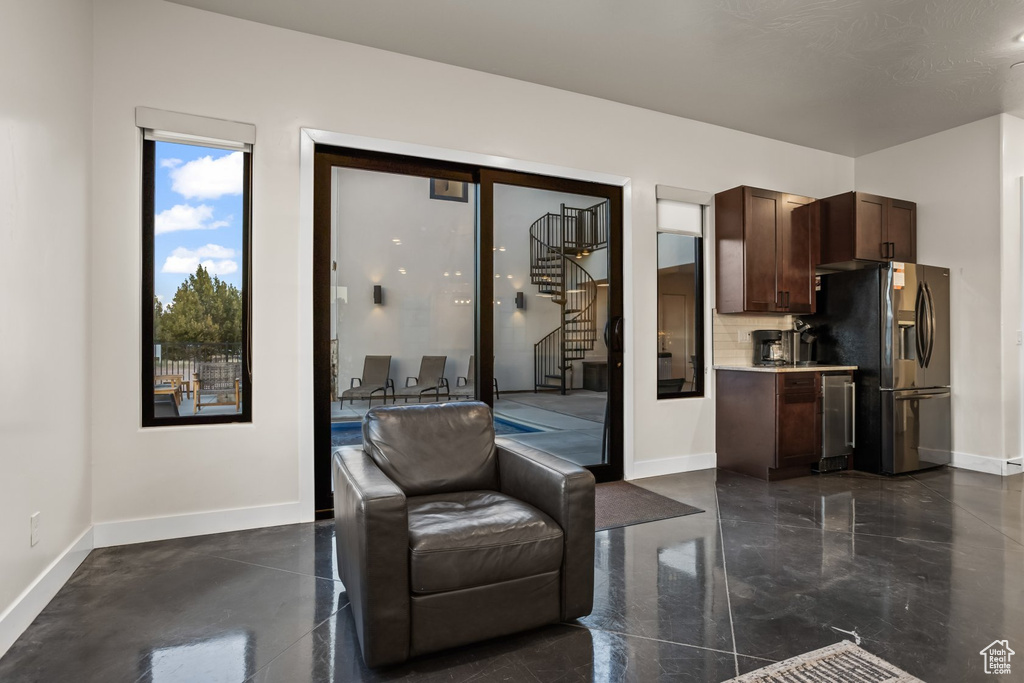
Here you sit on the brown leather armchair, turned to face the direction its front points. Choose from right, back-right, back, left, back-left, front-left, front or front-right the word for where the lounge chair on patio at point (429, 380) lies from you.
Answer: back-left

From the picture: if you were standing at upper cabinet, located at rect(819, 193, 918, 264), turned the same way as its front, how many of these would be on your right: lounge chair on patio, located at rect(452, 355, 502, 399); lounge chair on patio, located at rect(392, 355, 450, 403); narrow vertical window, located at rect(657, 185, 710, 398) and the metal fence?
4

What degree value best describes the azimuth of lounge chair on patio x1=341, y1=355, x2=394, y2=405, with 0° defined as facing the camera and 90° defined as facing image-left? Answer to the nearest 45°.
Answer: approximately 45°

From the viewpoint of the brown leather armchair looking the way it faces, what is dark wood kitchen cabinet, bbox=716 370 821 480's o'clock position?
The dark wood kitchen cabinet is roughly at 9 o'clock from the brown leather armchair.

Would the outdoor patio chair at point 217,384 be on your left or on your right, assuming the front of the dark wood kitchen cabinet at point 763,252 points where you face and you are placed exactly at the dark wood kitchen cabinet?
on your right

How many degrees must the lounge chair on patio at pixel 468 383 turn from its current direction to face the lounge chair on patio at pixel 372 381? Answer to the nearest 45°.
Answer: approximately 45° to its right

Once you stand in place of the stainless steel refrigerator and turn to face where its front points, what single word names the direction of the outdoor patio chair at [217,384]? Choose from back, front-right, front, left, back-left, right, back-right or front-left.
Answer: right
